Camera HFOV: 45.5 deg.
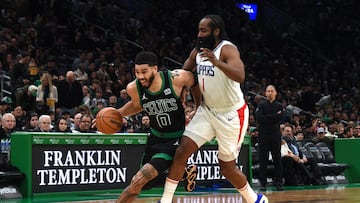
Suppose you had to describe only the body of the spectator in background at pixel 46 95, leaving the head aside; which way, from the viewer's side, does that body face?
toward the camera

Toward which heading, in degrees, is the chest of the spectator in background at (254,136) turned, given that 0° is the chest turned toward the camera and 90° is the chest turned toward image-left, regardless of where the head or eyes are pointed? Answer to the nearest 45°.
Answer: approximately 0°

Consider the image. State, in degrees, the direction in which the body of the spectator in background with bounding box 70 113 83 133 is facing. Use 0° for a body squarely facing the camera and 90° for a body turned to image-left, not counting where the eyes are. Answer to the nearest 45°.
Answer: approximately 315°

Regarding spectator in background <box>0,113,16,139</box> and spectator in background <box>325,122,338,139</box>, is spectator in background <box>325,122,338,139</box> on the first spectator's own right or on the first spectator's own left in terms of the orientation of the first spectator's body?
on the first spectator's own left

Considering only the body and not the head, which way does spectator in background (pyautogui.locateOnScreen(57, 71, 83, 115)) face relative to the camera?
toward the camera

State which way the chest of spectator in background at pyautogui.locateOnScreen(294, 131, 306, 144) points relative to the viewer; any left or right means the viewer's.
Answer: facing the viewer and to the left of the viewer

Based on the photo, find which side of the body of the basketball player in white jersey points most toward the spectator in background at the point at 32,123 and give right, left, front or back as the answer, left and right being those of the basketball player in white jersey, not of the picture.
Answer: right

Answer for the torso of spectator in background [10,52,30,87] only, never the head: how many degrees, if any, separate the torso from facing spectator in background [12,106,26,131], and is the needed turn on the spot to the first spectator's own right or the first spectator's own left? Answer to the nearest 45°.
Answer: approximately 45° to the first spectator's own right

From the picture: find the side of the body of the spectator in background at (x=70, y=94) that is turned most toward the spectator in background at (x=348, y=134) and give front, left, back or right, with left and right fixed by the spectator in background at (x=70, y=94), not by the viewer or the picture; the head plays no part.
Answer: left

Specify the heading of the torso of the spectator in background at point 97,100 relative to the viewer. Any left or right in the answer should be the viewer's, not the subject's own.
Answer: facing the viewer

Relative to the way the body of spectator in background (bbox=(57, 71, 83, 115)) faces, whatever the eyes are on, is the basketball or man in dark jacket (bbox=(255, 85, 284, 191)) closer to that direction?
the basketball

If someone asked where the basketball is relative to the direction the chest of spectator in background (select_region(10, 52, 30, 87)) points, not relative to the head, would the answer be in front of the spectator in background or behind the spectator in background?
in front
